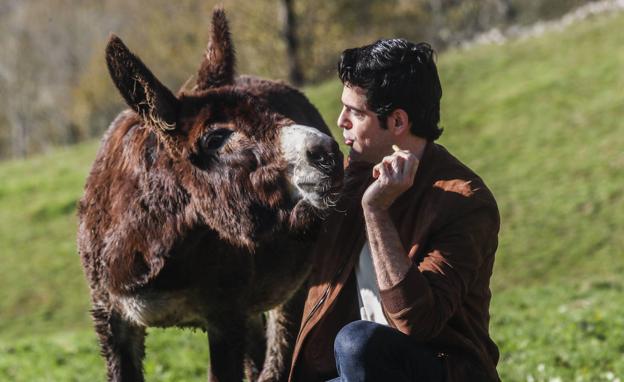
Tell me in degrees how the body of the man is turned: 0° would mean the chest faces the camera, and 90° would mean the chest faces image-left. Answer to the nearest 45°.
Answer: approximately 45°

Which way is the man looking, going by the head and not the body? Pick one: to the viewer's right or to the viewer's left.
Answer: to the viewer's left

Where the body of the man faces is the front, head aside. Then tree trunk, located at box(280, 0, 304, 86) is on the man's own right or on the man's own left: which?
on the man's own right
